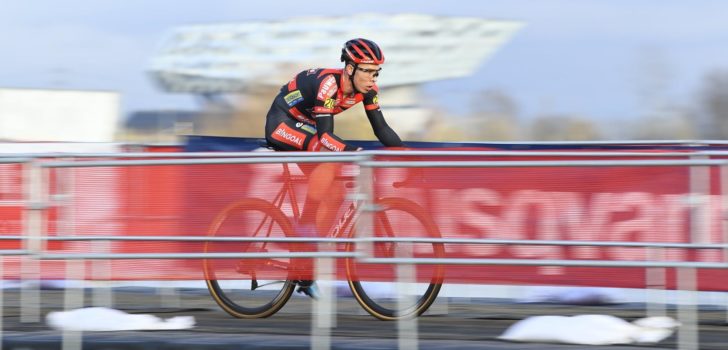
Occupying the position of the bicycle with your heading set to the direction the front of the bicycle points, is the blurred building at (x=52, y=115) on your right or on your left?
on your left

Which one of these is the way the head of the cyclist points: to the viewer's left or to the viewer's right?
to the viewer's right

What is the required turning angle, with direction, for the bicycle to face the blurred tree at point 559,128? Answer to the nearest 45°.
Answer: approximately 90° to its left

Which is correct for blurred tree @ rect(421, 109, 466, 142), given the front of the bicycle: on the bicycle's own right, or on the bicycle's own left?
on the bicycle's own left

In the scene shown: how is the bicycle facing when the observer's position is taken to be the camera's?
facing to the right of the viewer
